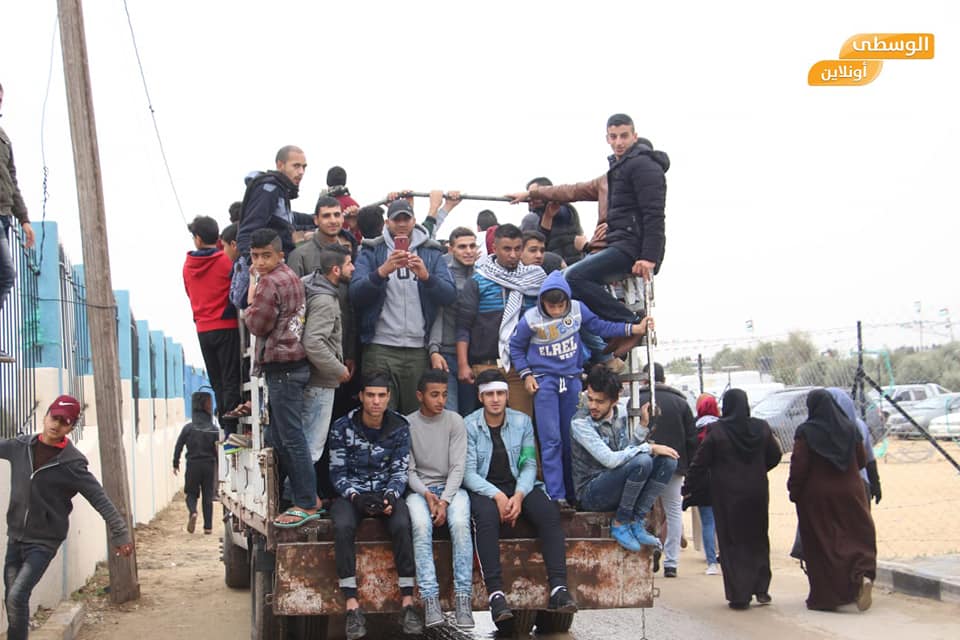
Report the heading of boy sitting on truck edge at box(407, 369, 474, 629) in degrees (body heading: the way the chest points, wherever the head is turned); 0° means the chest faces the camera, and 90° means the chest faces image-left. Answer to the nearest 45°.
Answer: approximately 0°

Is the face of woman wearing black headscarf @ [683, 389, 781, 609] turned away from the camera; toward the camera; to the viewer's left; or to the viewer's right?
away from the camera

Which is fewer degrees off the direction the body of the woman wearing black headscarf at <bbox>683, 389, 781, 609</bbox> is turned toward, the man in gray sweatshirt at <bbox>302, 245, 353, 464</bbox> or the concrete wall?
the concrete wall

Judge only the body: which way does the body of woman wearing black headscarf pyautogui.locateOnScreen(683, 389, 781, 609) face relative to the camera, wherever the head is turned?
away from the camera

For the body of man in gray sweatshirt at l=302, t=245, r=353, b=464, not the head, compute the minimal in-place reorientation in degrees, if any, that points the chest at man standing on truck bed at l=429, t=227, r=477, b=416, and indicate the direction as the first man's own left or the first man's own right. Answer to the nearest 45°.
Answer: approximately 45° to the first man's own left

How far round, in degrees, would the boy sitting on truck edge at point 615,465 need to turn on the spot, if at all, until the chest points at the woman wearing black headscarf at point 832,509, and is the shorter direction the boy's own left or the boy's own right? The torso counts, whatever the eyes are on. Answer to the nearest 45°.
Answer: approximately 90° to the boy's own left

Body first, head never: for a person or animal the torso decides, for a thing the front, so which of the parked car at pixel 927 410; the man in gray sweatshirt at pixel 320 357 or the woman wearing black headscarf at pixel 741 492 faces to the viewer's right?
the man in gray sweatshirt

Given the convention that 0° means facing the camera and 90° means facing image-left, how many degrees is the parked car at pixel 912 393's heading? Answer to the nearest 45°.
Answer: approximately 45°

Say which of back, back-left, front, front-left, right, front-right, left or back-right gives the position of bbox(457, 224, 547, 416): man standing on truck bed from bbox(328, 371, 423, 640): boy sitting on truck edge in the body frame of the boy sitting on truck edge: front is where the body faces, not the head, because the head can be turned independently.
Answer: back-left

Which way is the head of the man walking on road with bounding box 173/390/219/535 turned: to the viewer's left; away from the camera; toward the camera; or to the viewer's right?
away from the camera

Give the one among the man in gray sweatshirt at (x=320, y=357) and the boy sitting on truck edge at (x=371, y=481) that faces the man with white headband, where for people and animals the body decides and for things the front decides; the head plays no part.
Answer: the man in gray sweatshirt

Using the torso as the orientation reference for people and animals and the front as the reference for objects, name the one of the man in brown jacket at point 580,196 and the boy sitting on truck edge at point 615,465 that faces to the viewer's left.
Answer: the man in brown jacket
